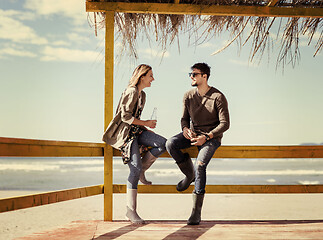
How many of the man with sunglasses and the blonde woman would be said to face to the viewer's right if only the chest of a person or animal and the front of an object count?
1

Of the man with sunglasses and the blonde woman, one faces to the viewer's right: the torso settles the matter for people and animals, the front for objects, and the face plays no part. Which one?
the blonde woman

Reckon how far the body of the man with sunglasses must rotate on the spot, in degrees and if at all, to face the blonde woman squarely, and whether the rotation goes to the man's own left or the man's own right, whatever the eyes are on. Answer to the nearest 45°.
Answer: approximately 45° to the man's own right

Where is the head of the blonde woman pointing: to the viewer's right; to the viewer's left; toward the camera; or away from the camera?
to the viewer's right

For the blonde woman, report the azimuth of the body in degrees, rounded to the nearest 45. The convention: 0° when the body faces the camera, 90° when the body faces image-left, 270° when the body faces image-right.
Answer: approximately 270°

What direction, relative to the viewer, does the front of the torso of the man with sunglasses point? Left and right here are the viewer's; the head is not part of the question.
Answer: facing the viewer and to the left of the viewer

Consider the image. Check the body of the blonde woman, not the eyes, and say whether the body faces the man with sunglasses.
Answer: yes

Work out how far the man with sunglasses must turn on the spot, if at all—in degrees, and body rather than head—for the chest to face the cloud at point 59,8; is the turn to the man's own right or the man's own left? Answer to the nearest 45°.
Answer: approximately 135° to the man's own right
